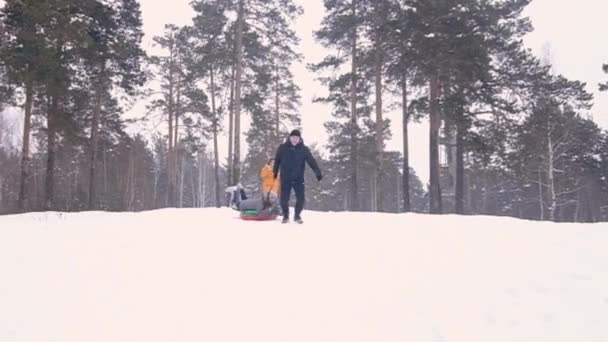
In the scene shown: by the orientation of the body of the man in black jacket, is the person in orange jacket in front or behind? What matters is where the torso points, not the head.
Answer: behind

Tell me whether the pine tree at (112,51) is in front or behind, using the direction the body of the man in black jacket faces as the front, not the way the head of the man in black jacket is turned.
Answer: behind

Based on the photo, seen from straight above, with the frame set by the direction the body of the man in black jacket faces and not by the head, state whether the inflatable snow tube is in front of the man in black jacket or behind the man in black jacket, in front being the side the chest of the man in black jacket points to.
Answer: behind

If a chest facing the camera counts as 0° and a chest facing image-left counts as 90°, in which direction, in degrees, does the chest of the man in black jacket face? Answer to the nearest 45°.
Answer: approximately 0°
